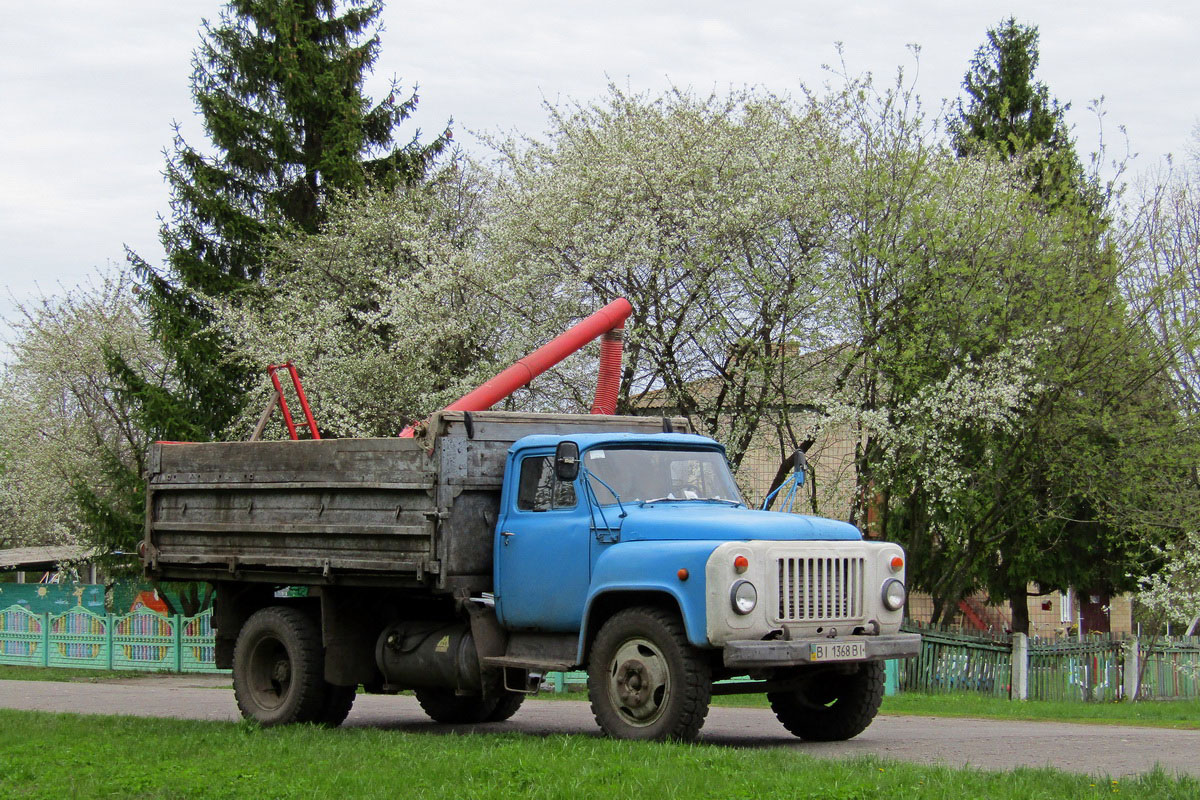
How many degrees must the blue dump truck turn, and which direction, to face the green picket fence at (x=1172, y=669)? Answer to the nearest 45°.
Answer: approximately 90° to its left

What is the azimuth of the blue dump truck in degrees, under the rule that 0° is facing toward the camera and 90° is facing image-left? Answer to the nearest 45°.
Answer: approximately 315°

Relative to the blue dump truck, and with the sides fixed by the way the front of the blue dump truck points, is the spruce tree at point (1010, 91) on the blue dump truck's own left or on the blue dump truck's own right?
on the blue dump truck's own left

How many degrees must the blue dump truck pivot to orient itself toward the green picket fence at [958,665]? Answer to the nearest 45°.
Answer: approximately 90° to its left

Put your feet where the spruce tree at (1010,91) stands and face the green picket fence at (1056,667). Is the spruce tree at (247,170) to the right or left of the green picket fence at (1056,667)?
right

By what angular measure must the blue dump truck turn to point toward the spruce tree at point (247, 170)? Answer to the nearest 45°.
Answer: approximately 135° to its left

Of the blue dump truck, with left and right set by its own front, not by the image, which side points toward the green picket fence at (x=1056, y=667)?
left
